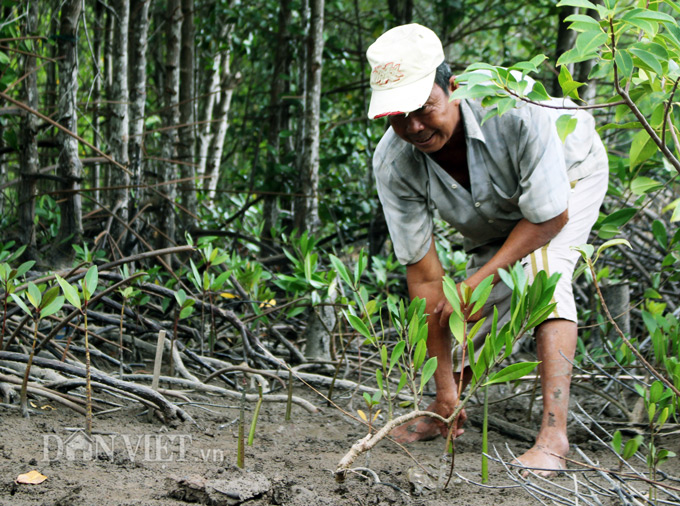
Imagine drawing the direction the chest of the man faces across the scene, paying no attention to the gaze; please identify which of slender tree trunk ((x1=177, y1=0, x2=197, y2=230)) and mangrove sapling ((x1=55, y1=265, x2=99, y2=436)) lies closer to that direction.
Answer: the mangrove sapling

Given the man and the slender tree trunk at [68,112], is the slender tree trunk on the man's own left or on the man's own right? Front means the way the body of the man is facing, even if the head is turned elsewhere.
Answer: on the man's own right

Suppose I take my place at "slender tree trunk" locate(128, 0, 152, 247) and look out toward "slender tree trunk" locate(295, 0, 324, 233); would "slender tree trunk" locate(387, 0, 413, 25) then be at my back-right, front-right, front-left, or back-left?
front-left

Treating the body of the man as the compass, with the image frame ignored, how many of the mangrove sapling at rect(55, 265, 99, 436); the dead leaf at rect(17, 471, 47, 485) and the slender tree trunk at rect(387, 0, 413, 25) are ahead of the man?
2

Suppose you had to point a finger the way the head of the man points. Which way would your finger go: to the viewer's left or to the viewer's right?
to the viewer's left

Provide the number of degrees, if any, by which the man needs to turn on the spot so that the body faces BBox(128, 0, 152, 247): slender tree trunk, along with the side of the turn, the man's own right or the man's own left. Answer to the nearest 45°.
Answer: approximately 90° to the man's own right

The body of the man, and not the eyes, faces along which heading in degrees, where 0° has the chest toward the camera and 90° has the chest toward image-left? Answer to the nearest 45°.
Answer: approximately 45°

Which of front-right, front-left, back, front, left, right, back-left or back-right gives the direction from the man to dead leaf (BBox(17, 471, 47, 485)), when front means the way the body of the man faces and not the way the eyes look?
front

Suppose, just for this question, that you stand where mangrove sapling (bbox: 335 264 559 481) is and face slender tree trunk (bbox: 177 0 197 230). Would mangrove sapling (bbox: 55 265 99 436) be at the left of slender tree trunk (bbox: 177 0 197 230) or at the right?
left

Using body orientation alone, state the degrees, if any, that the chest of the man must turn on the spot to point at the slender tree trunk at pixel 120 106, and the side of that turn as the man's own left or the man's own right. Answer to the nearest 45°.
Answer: approximately 90° to the man's own right

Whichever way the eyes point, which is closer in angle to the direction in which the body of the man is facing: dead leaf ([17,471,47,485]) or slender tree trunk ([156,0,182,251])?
the dead leaf

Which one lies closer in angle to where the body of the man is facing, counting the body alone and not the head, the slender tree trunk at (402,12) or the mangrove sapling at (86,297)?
the mangrove sapling

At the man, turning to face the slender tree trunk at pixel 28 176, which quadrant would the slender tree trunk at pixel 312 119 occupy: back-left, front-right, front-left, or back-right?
front-right

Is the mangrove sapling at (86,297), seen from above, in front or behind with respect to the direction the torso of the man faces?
in front

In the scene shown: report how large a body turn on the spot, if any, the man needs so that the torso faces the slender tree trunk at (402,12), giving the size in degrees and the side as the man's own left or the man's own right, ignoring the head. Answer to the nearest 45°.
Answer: approximately 135° to the man's own right
